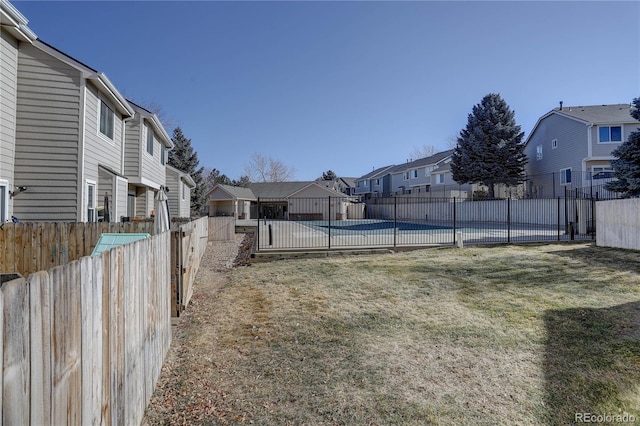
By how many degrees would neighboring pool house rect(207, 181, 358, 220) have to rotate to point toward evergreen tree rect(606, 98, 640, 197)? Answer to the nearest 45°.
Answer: approximately 45° to its left

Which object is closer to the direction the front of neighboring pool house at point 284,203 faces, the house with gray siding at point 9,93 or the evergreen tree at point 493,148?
the house with gray siding

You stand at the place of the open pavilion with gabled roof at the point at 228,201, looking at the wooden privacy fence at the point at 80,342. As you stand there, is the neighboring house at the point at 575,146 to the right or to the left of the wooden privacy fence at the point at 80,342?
left

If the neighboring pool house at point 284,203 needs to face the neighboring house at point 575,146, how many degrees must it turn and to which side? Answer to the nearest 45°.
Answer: approximately 45° to its left

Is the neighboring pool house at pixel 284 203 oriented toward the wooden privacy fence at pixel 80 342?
yes

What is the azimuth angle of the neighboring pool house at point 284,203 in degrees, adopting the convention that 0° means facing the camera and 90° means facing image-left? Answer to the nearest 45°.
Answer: approximately 0°

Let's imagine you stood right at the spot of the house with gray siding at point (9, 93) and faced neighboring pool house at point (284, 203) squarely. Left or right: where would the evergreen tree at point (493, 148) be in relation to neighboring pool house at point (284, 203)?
right

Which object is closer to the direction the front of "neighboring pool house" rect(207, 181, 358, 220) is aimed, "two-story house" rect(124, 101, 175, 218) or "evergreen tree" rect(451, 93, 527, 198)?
the two-story house

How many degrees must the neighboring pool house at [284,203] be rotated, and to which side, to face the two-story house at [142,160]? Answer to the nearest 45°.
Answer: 0° — it already faces it

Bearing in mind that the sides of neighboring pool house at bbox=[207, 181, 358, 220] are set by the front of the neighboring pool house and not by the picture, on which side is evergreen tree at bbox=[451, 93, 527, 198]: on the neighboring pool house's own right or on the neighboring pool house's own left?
on the neighboring pool house's own left
